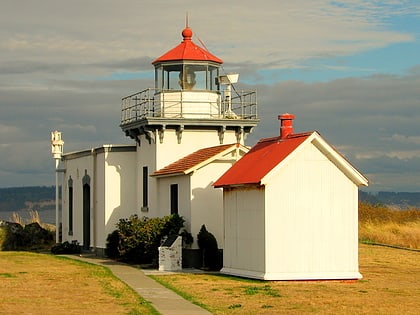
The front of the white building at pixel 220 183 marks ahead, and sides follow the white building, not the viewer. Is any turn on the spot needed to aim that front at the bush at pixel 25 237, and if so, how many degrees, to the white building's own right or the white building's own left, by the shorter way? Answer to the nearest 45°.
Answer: approximately 90° to the white building's own right

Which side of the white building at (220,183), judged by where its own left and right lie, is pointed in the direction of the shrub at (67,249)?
right
